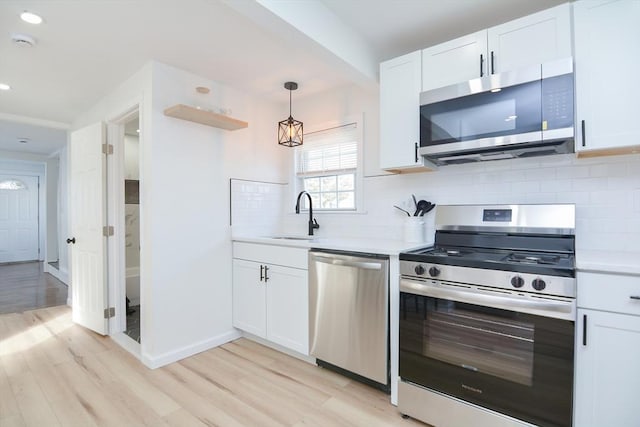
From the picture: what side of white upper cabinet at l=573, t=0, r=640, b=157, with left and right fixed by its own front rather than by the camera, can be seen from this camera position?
front

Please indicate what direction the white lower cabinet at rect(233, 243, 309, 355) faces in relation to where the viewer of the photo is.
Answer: facing the viewer and to the left of the viewer

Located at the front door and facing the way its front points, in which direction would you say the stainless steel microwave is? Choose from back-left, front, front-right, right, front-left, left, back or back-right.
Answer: front

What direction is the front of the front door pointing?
toward the camera

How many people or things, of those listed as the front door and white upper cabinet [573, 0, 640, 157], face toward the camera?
2

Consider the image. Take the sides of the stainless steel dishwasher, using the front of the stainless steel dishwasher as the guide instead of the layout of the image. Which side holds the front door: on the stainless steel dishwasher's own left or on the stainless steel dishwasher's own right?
on the stainless steel dishwasher's own right

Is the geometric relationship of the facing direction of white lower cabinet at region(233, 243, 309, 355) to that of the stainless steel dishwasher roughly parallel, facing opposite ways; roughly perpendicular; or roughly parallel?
roughly parallel

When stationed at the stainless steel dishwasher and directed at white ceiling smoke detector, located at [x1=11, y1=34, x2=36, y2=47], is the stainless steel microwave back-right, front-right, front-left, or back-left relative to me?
back-left

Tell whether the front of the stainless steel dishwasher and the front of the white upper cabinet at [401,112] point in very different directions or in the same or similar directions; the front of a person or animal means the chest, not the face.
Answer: same or similar directions
